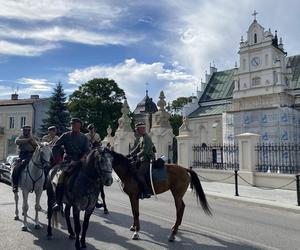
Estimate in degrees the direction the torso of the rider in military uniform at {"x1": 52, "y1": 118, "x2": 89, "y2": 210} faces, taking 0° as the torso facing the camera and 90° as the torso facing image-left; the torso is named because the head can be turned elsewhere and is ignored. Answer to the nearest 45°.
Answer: approximately 315°

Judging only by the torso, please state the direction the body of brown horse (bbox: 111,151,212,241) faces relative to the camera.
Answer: to the viewer's left

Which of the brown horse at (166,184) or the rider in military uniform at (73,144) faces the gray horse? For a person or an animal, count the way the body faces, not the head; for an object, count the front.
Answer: the brown horse

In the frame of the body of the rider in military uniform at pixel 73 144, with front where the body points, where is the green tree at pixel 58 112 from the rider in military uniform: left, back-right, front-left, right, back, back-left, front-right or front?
back-left

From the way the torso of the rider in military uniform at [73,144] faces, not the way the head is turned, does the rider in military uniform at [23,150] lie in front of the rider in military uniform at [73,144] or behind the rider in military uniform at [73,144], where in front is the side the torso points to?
behind

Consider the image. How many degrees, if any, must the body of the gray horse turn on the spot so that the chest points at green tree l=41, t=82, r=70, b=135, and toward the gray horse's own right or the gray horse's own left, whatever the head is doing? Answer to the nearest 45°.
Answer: approximately 135° to the gray horse's own left

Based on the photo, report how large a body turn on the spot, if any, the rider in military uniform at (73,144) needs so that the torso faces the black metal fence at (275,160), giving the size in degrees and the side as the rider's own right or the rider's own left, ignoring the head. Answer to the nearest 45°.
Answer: approximately 90° to the rider's own left

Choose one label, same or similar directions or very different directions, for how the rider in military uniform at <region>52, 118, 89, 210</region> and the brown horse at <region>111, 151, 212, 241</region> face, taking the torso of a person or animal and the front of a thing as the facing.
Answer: very different directions

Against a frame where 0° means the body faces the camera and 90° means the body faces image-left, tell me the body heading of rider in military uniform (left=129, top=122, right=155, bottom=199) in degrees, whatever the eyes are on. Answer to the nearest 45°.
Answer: approximately 90°
